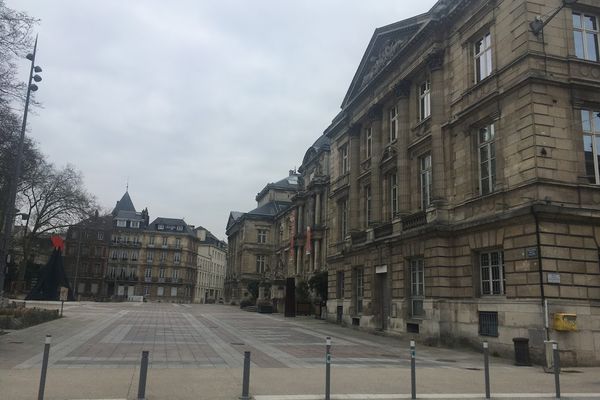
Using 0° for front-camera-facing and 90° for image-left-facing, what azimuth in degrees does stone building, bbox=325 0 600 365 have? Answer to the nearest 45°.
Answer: approximately 45°

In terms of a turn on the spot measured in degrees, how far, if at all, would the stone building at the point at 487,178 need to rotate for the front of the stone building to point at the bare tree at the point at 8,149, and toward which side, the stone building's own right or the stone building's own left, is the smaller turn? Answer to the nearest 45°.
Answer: approximately 45° to the stone building's own right

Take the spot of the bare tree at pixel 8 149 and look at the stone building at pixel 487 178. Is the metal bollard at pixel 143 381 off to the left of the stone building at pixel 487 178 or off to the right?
right
